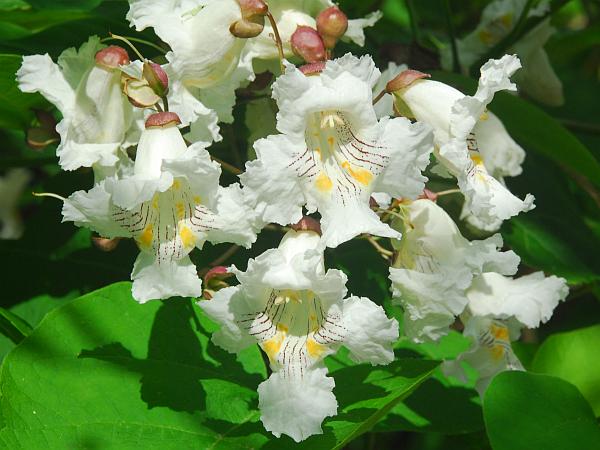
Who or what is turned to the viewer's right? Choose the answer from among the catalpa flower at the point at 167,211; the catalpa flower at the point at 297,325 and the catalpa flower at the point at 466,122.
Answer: the catalpa flower at the point at 466,122

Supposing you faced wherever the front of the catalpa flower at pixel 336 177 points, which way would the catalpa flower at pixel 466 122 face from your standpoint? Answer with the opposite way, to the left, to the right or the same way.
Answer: to the left

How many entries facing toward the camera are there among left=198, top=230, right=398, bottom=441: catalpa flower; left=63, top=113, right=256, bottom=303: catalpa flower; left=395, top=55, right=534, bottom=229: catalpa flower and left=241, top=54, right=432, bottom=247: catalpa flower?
3

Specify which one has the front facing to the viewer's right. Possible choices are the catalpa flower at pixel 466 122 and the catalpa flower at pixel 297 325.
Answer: the catalpa flower at pixel 466 122

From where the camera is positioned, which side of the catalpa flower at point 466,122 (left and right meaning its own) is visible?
right

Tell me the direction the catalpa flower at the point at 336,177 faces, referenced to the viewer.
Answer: facing the viewer

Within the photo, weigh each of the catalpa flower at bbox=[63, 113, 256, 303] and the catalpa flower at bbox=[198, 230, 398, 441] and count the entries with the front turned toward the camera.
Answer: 2

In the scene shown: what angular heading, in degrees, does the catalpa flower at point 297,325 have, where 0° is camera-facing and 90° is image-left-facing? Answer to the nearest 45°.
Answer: approximately 0°
